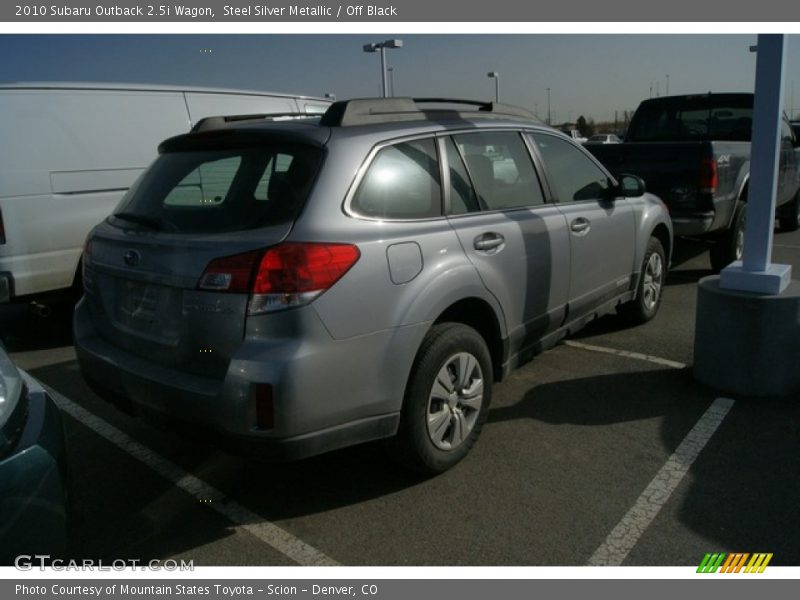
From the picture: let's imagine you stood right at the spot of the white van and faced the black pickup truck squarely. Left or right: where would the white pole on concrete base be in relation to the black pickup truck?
right

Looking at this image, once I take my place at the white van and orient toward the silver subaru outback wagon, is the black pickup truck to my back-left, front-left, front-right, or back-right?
front-left

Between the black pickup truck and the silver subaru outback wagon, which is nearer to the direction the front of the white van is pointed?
the black pickup truck

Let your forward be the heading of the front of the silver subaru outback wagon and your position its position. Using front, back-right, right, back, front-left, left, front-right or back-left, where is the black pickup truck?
front

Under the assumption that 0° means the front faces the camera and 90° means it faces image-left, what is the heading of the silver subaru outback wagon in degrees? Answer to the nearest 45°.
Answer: approximately 225°

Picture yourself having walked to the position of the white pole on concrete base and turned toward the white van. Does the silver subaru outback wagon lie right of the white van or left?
left

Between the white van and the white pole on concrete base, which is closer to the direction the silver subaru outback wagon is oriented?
the white pole on concrete base

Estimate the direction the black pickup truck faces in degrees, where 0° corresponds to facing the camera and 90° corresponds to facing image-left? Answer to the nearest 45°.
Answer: approximately 225°

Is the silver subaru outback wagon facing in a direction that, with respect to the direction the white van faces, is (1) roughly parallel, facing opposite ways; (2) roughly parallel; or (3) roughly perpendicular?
roughly parallel

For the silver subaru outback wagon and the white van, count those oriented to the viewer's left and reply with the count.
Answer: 0

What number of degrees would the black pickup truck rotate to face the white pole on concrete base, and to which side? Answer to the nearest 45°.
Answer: approximately 135° to its right

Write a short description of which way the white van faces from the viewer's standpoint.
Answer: facing away from the viewer and to the right of the viewer

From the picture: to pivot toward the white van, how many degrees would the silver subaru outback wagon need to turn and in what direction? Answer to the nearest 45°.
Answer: approximately 90° to its left

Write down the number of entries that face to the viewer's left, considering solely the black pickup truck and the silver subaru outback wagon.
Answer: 0
